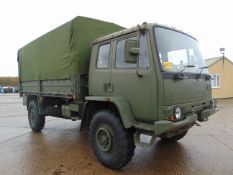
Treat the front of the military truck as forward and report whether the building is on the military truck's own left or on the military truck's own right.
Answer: on the military truck's own left

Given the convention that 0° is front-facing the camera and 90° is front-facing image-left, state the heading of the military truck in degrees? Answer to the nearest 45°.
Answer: approximately 315°
